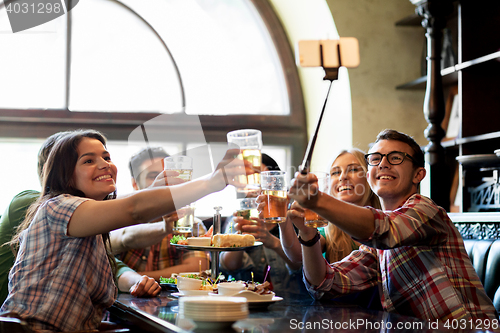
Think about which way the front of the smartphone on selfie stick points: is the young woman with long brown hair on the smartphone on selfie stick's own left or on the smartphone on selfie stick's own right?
on the smartphone on selfie stick's own left

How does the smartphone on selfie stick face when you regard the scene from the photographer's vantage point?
facing away from the viewer

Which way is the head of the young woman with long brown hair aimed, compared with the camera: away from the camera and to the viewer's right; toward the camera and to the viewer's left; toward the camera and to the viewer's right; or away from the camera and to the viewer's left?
toward the camera and to the viewer's right

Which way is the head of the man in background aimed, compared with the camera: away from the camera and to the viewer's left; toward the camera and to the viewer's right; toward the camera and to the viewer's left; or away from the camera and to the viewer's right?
toward the camera and to the viewer's right

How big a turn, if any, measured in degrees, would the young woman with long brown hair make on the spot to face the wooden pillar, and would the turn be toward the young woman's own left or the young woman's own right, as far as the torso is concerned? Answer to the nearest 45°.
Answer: approximately 45° to the young woman's own left

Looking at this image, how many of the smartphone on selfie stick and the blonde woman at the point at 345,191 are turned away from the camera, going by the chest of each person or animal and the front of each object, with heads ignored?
1

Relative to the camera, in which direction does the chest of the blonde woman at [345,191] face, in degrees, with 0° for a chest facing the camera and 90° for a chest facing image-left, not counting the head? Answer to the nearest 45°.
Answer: approximately 45°

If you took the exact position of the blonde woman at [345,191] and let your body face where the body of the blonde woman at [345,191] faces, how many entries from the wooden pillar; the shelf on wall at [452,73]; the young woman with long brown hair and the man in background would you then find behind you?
2

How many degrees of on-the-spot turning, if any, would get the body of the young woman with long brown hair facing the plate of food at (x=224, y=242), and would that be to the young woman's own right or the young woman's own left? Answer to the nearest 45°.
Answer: approximately 45° to the young woman's own left
